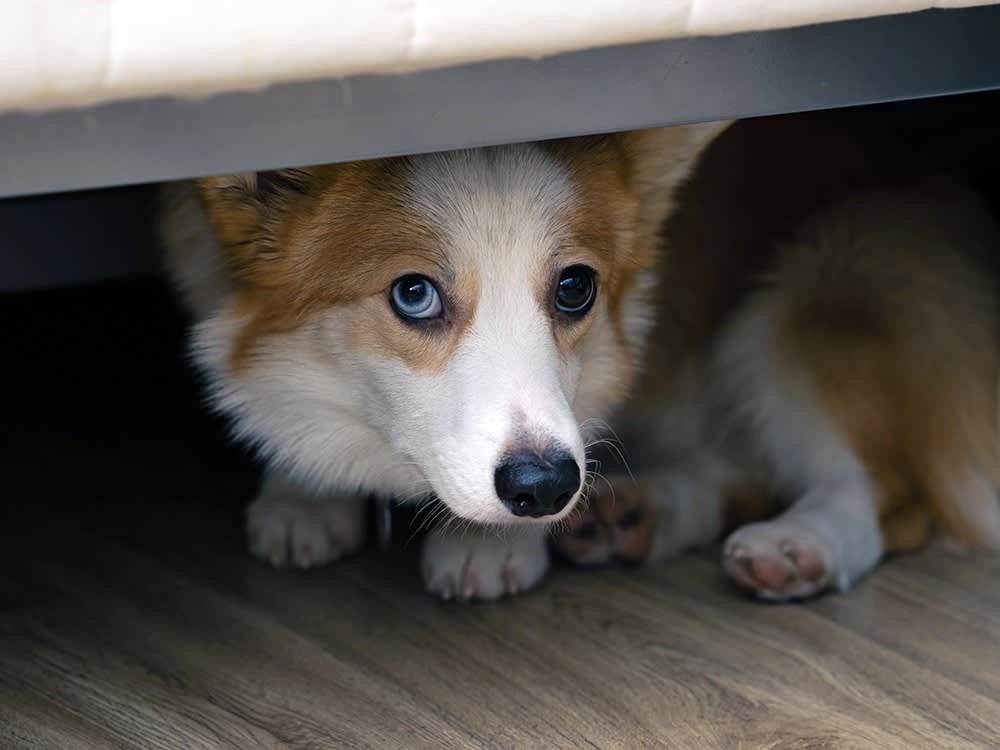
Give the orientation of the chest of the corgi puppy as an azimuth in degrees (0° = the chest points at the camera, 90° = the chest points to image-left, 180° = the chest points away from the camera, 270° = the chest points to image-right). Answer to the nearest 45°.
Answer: approximately 45°
